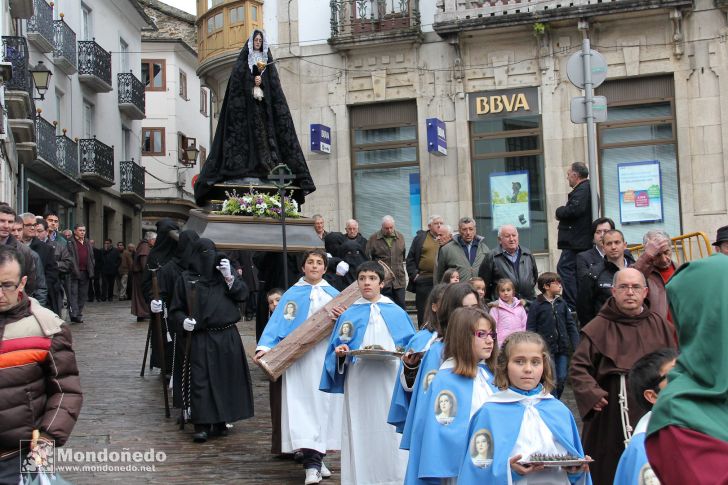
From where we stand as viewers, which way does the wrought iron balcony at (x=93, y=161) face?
facing the viewer and to the right of the viewer

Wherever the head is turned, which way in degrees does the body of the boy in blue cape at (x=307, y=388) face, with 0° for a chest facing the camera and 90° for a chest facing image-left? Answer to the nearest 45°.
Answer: approximately 0°

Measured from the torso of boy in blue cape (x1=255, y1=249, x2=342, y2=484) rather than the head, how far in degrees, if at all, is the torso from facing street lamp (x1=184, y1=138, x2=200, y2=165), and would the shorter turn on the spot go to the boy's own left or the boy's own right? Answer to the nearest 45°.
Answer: approximately 180°

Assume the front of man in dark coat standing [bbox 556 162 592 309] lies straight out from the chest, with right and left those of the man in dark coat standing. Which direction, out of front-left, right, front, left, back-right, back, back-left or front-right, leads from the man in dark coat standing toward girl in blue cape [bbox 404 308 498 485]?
left

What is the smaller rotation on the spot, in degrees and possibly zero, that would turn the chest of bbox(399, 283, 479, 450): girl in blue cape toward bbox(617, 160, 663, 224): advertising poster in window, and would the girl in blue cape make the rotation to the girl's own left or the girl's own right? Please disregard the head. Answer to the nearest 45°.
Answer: approximately 135° to the girl's own left

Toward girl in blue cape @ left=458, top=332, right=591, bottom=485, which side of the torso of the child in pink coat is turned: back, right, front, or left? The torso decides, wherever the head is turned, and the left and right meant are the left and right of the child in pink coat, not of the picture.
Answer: front

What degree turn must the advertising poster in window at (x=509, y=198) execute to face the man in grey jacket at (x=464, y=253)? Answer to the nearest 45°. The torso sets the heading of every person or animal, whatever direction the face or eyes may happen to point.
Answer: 0° — it already faces them

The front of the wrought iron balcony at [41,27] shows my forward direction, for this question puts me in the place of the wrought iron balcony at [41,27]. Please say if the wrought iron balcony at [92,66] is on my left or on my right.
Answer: on my left

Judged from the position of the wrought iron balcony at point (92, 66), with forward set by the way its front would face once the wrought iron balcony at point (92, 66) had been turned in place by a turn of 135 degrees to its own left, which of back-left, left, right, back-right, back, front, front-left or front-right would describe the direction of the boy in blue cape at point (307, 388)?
back

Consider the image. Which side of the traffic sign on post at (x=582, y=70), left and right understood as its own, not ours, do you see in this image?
back

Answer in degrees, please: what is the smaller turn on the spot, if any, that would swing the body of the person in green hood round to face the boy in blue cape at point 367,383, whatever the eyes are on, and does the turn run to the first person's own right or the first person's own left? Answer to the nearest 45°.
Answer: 0° — they already face them
